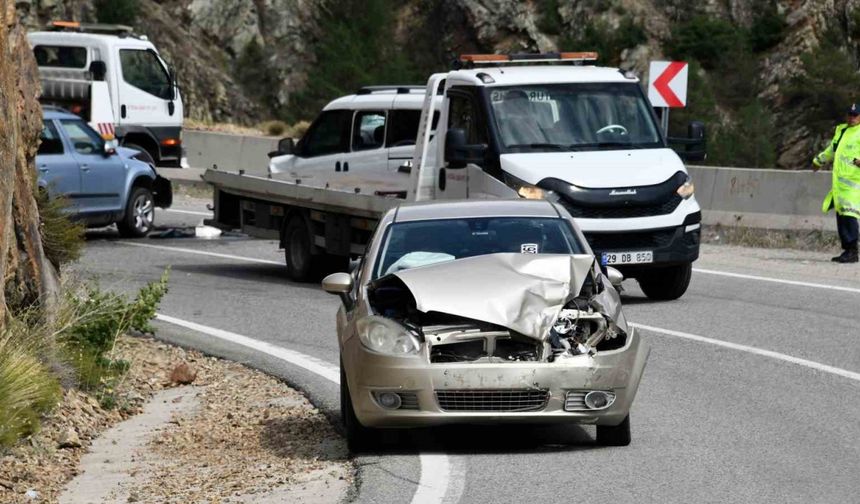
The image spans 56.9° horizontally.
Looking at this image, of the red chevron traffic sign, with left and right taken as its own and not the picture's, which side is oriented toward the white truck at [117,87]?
right

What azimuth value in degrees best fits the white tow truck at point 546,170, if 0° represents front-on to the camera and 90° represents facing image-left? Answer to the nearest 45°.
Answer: approximately 315°

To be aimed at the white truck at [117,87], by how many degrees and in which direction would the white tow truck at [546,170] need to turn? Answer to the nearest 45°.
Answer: approximately 180°

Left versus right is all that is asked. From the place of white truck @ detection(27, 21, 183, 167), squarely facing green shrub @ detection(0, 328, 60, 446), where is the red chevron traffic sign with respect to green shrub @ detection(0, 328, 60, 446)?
left

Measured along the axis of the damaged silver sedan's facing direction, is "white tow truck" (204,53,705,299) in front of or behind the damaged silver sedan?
behind

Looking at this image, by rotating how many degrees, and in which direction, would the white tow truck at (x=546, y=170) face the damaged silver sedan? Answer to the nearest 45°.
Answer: approximately 45° to its right
